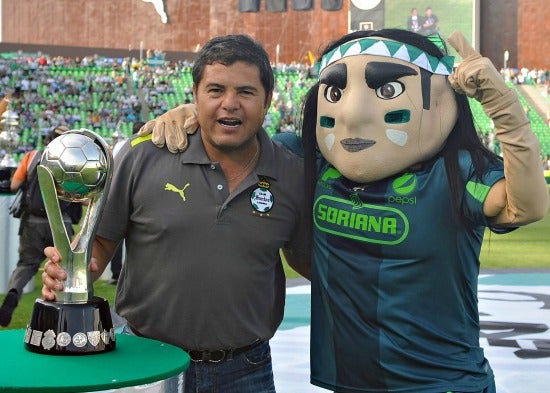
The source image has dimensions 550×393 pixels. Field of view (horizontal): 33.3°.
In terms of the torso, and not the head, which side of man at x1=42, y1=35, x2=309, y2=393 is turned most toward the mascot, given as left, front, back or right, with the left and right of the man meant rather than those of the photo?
left

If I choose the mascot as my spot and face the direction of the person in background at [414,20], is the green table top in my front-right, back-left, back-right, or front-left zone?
back-left

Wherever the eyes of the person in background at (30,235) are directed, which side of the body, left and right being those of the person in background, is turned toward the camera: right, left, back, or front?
right

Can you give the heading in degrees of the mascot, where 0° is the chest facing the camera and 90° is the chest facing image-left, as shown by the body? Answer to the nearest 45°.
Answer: approximately 45°

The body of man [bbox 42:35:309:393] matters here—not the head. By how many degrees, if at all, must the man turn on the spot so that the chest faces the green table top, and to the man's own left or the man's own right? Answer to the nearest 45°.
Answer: approximately 45° to the man's own right

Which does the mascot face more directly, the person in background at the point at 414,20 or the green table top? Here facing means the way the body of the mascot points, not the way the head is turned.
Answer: the green table top

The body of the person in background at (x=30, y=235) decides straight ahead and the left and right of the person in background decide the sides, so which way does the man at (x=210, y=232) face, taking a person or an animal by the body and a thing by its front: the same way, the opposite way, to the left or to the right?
to the right

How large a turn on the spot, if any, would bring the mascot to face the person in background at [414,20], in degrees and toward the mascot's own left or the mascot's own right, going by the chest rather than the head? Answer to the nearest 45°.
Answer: approximately 135° to the mascot's own right
